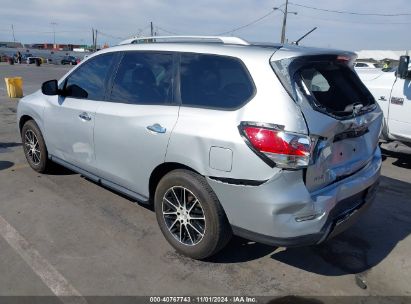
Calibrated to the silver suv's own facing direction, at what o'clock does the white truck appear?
The white truck is roughly at 3 o'clock from the silver suv.

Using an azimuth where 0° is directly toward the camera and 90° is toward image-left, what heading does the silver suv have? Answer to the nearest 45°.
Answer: approximately 135°

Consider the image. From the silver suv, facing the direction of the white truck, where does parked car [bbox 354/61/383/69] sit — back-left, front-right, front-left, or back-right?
front-left

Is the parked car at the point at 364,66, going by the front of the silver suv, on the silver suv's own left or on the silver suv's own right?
on the silver suv's own right
